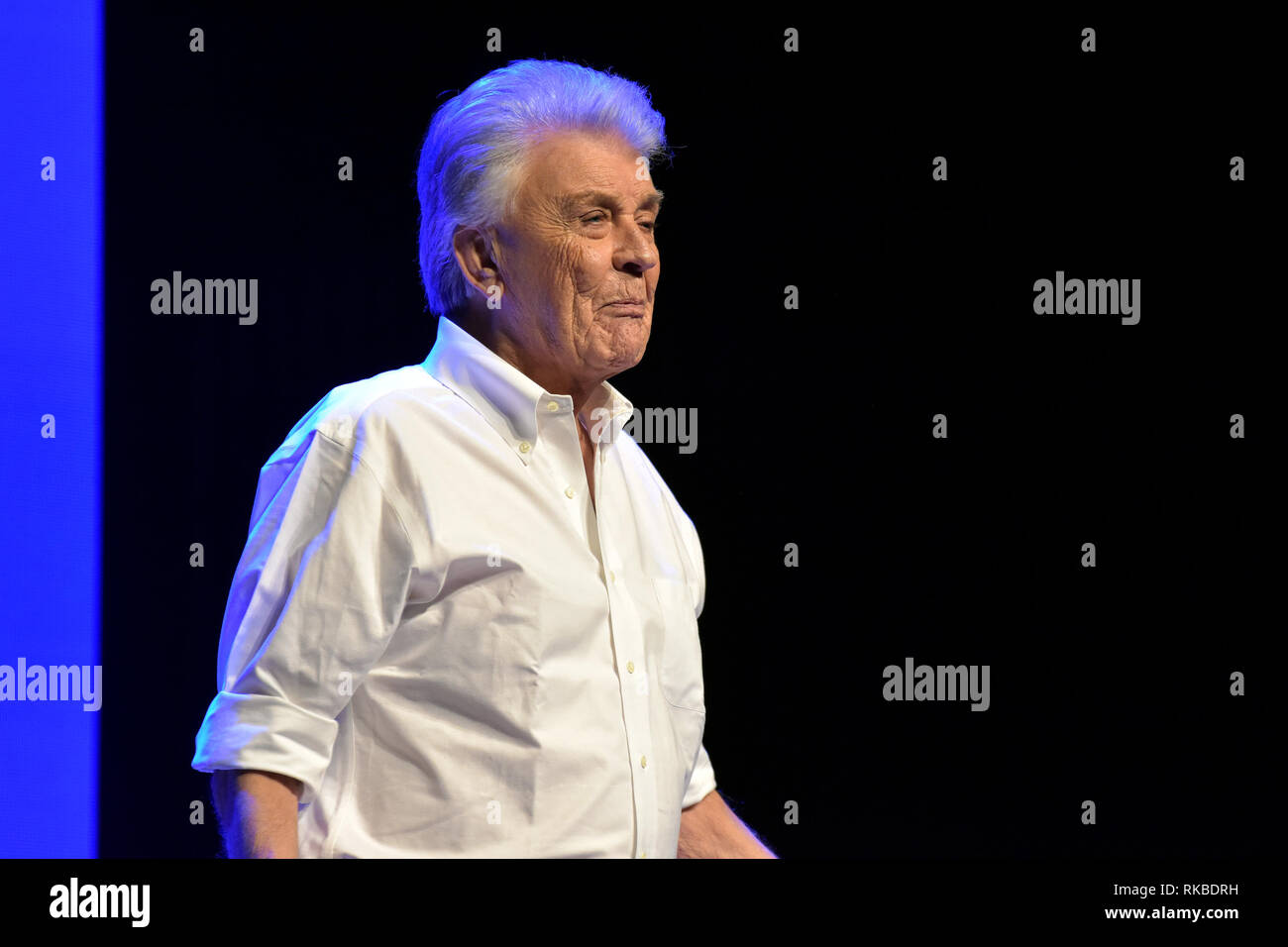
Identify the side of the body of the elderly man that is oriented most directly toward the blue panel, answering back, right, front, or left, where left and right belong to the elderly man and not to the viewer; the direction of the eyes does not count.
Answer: back

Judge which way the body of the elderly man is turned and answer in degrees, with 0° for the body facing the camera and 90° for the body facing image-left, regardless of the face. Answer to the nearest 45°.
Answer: approximately 315°
